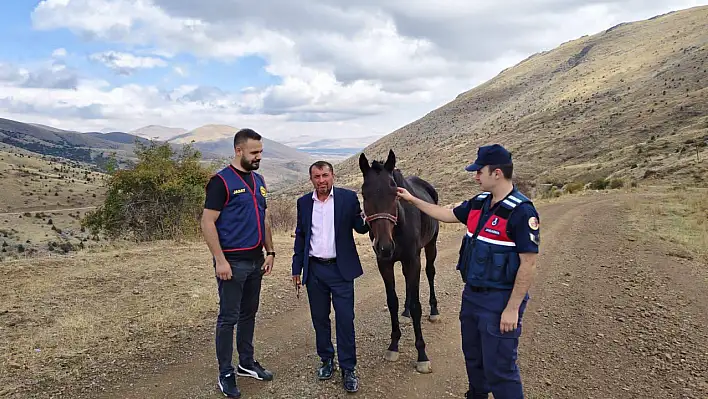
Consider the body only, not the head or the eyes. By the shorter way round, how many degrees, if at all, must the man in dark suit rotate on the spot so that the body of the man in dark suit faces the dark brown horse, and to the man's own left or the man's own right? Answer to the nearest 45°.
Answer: approximately 135° to the man's own left

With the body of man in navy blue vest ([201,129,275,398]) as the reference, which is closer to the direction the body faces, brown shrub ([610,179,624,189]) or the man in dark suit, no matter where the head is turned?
the man in dark suit

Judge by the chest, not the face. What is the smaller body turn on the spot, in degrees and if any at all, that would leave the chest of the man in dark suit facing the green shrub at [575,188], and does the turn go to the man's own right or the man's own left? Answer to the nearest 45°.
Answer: approximately 135° to the man's own left

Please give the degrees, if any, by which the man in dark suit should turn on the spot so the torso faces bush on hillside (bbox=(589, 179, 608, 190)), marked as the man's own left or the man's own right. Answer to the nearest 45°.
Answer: approximately 135° to the man's own left

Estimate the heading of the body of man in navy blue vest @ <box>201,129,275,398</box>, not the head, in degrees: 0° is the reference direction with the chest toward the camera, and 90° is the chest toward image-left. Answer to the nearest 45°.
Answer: approximately 315°

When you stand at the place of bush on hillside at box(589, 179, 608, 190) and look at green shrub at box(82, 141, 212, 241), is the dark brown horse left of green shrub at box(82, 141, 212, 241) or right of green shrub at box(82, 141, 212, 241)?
left
